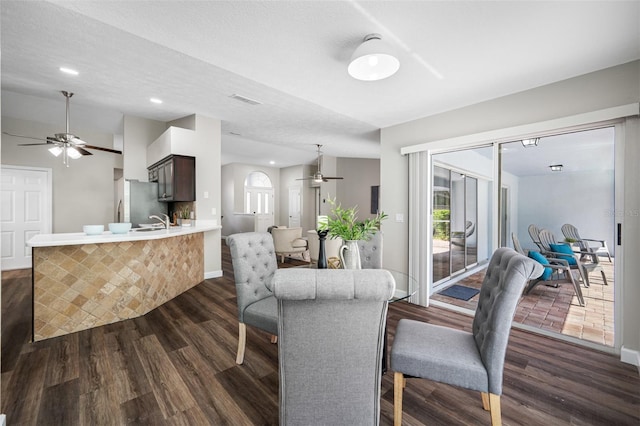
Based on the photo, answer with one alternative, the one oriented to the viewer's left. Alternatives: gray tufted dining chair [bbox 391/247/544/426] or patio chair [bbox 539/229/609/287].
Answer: the gray tufted dining chair

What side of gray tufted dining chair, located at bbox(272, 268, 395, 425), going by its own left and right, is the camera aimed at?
back

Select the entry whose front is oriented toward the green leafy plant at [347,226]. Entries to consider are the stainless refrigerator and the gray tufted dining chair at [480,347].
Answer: the gray tufted dining chair

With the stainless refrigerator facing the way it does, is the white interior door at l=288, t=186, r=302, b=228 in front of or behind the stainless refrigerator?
behind

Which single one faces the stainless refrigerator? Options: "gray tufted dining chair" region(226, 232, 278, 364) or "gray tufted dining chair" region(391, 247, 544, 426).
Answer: "gray tufted dining chair" region(391, 247, 544, 426)

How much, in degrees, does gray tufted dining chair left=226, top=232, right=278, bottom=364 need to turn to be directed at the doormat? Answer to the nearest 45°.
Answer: approximately 45° to its left

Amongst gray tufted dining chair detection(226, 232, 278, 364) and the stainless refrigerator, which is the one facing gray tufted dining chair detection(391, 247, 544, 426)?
gray tufted dining chair detection(226, 232, 278, 364)

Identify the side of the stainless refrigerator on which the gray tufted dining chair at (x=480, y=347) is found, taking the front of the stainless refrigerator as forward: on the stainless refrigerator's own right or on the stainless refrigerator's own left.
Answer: on the stainless refrigerator's own left

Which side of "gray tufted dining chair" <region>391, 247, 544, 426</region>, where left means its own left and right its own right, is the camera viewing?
left

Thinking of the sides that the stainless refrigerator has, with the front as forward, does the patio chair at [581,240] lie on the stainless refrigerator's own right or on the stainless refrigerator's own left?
on the stainless refrigerator's own left

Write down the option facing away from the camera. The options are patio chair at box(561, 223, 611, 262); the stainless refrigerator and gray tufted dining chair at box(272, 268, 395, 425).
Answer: the gray tufted dining chair

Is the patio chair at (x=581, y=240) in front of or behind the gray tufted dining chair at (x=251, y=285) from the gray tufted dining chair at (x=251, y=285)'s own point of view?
in front
